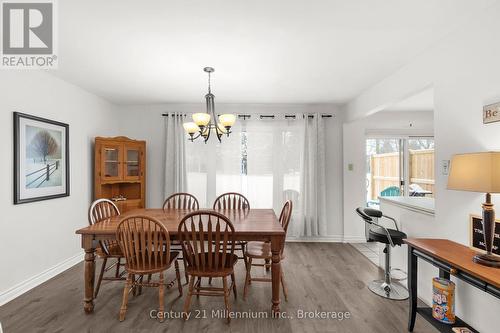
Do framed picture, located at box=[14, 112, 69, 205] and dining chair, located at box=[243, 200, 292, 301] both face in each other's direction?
yes

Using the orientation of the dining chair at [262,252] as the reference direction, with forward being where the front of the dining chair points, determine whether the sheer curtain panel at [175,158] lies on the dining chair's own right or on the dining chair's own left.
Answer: on the dining chair's own right

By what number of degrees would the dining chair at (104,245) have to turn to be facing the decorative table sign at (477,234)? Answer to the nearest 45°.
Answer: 0° — it already faces it

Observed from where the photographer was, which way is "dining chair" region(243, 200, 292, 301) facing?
facing to the left of the viewer

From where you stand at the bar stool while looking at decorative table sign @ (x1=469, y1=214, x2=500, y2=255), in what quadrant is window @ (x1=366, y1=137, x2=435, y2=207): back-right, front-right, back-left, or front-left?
back-left

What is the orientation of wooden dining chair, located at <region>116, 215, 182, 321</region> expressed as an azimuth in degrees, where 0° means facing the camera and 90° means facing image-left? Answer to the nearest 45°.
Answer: approximately 225°

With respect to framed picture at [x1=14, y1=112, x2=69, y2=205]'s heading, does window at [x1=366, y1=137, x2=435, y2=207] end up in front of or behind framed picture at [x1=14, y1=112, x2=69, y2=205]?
in front

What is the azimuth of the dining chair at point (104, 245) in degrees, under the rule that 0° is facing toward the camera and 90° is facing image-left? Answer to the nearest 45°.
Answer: approximately 315°

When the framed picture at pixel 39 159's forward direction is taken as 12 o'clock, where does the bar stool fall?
The bar stool is roughly at 12 o'clock from the framed picture.

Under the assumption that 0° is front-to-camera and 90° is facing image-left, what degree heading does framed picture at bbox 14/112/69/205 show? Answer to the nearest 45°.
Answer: approximately 315°

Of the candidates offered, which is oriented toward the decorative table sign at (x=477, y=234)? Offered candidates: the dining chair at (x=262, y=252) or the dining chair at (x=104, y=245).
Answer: the dining chair at (x=104, y=245)

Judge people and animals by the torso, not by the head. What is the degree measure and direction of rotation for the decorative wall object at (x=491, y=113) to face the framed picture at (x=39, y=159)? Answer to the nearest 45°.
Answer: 0° — it already faces it
